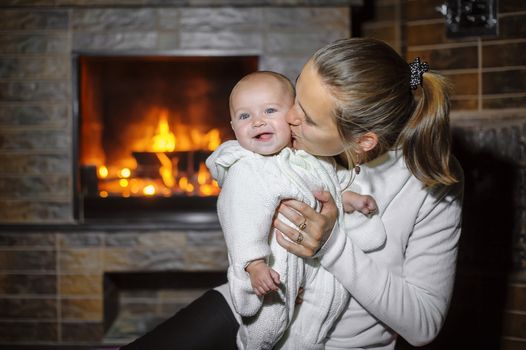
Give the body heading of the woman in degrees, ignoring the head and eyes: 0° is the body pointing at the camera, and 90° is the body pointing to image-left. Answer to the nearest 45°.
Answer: approximately 90°

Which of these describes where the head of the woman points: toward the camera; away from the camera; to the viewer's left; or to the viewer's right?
to the viewer's left
